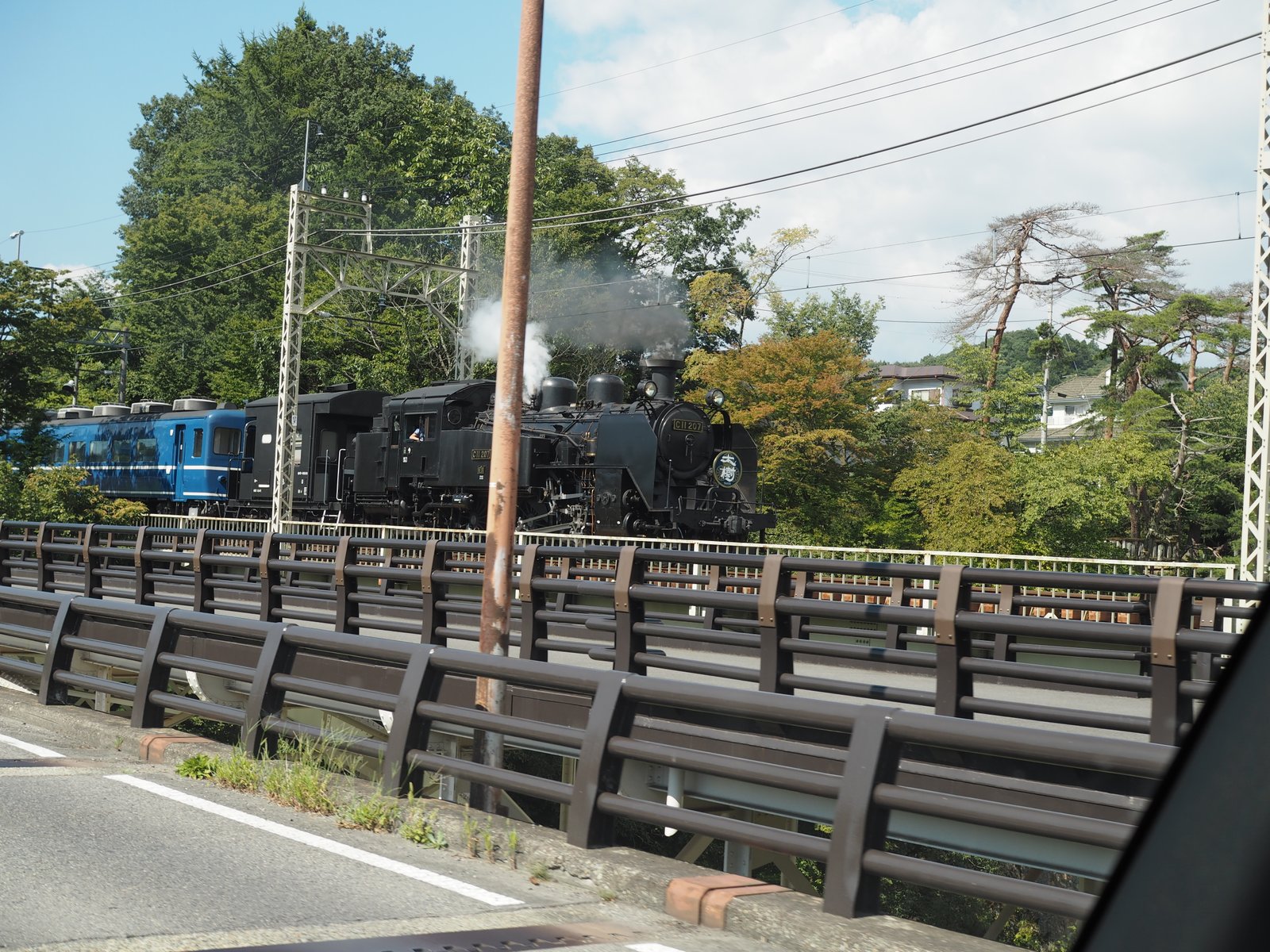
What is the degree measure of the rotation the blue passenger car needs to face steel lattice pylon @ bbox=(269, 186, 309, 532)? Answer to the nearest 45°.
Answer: approximately 45° to its right

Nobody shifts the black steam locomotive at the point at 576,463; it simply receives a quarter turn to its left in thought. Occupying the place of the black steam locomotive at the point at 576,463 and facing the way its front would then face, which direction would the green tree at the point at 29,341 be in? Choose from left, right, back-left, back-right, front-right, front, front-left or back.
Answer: left

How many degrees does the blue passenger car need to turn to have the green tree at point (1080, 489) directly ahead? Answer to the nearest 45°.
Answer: approximately 45° to its left

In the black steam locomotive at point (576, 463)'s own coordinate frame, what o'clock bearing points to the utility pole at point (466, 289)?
The utility pole is roughly at 7 o'clock from the black steam locomotive.

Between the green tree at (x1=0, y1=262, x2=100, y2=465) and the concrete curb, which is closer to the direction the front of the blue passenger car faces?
the concrete curb

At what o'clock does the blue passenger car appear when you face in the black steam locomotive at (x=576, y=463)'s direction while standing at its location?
The blue passenger car is roughly at 6 o'clock from the black steam locomotive.

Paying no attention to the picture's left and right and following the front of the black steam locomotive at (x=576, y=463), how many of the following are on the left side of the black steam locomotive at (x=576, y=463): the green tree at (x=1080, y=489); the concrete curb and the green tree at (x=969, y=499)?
2

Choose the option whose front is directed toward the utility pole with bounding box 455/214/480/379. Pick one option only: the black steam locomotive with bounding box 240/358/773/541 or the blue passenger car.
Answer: the blue passenger car

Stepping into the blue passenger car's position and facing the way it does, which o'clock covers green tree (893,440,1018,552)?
The green tree is roughly at 11 o'clock from the blue passenger car.

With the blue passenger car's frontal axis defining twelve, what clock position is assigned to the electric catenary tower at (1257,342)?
The electric catenary tower is roughly at 1 o'clock from the blue passenger car.

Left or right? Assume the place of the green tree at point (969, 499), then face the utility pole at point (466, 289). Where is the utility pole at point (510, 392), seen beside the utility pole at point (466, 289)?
left

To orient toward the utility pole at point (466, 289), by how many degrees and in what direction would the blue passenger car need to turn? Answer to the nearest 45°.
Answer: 0° — it already faces it

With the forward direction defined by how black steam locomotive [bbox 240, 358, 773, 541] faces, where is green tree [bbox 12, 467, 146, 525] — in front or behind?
behind

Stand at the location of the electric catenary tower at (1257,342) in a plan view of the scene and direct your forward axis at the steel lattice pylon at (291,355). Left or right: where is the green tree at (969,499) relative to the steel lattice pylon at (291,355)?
right
